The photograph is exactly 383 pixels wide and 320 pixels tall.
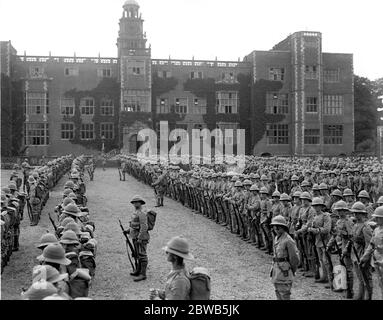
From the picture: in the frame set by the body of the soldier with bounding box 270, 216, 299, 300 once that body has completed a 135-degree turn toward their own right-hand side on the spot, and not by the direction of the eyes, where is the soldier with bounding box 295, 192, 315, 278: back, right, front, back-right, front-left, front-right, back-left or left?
front

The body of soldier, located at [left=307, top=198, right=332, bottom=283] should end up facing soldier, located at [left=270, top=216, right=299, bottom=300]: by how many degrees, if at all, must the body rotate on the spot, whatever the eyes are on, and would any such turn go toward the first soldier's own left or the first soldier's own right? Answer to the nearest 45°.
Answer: approximately 45° to the first soldier's own left

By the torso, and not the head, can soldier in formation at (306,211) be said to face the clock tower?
no

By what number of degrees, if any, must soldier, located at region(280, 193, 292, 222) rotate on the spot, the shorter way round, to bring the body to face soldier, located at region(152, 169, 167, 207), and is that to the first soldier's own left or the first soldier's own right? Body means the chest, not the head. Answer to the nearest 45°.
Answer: approximately 90° to the first soldier's own right

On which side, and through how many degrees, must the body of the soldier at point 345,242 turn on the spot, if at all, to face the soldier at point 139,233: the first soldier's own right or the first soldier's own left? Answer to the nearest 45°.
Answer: approximately 45° to the first soldier's own right

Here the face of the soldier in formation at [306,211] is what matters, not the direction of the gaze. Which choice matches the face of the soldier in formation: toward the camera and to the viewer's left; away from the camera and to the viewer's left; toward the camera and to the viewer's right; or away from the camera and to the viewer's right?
toward the camera and to the viewer's left

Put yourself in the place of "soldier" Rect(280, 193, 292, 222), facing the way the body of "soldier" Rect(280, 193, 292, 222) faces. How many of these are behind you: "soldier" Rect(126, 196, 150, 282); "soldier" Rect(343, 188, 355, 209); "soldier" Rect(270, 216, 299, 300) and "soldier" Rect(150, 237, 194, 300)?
1

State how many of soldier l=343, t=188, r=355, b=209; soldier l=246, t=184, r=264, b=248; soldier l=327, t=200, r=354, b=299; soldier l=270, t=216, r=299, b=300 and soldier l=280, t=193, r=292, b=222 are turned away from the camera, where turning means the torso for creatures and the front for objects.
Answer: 0

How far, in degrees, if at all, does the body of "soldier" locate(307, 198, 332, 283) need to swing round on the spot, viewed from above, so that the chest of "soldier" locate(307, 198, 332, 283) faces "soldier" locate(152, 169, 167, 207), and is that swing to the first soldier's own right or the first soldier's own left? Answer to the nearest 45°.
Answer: approximately 90° to the first soldier's own right

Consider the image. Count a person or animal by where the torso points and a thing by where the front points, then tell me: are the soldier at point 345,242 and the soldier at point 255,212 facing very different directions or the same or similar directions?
same or similar directions

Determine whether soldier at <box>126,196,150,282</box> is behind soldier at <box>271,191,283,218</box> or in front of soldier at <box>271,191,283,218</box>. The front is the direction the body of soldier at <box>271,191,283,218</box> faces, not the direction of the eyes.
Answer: in front

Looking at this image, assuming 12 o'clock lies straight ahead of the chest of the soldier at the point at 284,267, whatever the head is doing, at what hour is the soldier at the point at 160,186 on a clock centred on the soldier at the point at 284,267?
the soldier at the point at 160,186 is roughly at 4 o'clock from the soldier at the point at 284,267.

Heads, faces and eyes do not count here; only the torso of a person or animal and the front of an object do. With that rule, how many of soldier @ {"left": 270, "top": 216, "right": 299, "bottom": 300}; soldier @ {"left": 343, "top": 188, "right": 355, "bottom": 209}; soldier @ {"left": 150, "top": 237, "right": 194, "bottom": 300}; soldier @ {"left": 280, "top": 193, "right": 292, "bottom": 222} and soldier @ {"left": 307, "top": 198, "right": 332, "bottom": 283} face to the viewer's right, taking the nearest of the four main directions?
0

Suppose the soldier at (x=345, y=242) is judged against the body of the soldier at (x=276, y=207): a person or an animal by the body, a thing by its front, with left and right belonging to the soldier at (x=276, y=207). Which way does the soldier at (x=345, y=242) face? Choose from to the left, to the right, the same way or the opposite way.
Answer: the same way

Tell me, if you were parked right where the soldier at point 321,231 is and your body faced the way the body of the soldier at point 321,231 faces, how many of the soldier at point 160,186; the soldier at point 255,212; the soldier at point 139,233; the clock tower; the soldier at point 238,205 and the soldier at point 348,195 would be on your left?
0

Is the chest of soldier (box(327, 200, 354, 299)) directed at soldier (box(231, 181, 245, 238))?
no

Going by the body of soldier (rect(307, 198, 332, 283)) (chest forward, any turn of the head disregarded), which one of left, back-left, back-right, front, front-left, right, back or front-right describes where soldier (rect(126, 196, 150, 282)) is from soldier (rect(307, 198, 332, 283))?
front-right
